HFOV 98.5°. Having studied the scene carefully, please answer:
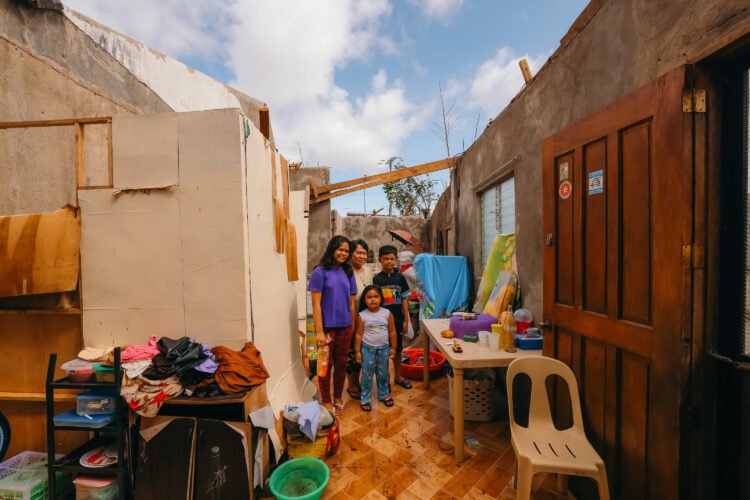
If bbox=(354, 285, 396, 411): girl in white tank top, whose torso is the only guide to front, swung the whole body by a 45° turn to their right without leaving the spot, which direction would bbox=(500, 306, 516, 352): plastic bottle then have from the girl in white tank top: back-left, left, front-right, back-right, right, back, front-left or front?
left

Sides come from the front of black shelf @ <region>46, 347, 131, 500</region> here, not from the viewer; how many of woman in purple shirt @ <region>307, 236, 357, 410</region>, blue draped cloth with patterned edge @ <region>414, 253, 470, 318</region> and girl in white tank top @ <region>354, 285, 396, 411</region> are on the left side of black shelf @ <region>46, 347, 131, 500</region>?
3

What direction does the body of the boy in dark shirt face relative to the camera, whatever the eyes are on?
toward the camera

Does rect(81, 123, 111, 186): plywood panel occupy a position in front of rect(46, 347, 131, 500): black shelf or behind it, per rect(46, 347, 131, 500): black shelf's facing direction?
behind

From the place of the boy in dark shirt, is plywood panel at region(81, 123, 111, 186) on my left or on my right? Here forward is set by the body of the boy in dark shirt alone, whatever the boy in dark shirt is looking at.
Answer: on my right

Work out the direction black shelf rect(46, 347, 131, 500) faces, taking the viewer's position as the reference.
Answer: facing the viewer

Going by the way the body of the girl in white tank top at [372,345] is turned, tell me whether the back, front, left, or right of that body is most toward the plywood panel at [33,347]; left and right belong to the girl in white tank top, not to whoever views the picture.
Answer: right

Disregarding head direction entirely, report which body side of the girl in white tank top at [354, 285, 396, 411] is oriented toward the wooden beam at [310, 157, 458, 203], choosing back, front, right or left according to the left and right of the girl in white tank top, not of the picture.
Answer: back

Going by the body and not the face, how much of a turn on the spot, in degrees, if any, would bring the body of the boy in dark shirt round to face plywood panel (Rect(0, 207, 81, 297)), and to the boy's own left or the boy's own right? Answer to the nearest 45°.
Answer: approximately 45° to the boy's own right

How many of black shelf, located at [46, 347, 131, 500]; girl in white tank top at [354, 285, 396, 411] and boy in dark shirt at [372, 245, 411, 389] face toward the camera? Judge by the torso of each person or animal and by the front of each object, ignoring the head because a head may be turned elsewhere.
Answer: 3

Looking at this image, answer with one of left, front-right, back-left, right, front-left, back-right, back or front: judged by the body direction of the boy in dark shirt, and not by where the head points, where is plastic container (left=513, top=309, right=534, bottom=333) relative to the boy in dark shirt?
front-left
